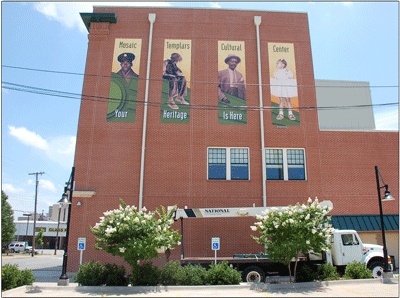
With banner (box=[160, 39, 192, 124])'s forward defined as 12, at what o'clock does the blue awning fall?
The blue awning is roughly at 9 o'clock from the banner.

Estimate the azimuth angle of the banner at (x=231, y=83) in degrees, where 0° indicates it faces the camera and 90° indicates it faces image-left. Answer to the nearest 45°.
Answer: approximately 0°

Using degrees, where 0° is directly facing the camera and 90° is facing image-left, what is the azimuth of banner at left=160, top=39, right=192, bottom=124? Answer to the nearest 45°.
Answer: approximately 0°

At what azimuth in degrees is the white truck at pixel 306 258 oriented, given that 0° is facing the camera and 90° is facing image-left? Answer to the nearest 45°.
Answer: approximately 270°
